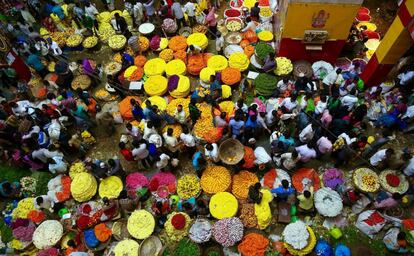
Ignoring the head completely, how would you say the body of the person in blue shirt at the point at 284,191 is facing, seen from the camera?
away from the camera

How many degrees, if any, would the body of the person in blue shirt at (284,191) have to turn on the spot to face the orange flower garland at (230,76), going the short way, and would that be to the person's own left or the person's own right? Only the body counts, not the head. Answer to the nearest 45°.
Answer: approximately 45° to the person's own left

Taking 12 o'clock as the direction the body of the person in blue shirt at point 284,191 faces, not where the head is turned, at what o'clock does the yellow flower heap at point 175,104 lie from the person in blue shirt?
The yellow flower heap is roughly at 10 o'clock from the person in blue shirt.
